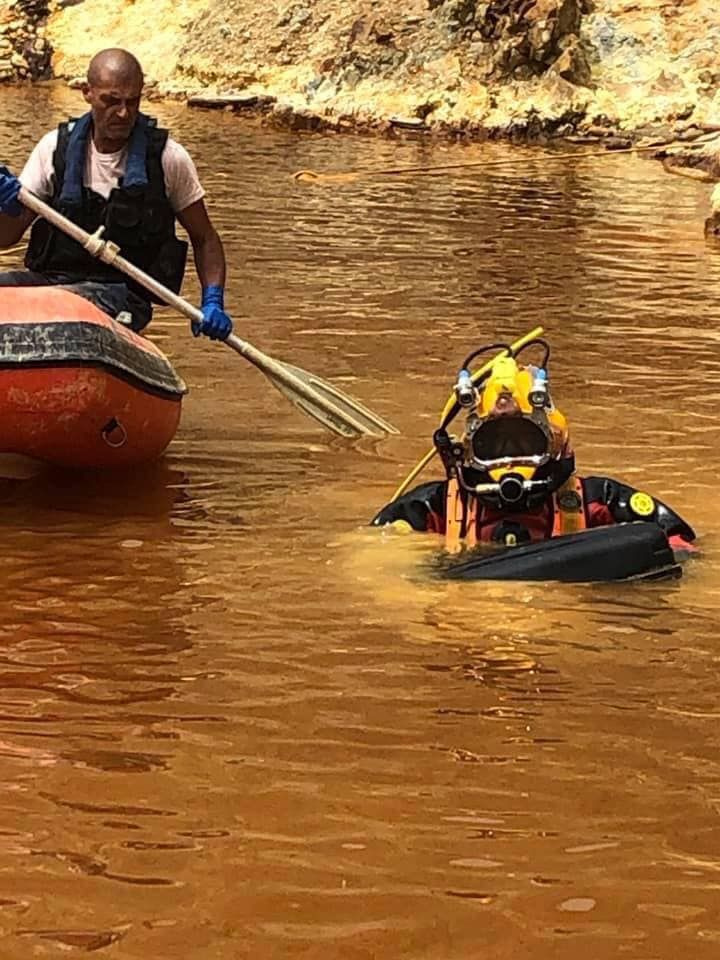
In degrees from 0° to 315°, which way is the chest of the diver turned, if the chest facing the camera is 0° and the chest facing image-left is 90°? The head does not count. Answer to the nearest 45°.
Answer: approximately 0°

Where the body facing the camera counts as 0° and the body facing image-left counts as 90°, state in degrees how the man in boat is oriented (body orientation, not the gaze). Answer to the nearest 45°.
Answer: approximately 0°

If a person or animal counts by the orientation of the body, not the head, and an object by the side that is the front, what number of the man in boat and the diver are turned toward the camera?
2

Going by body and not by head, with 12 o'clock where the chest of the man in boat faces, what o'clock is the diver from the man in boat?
The diver is roughly at 11 o'clock from the man in boat.
